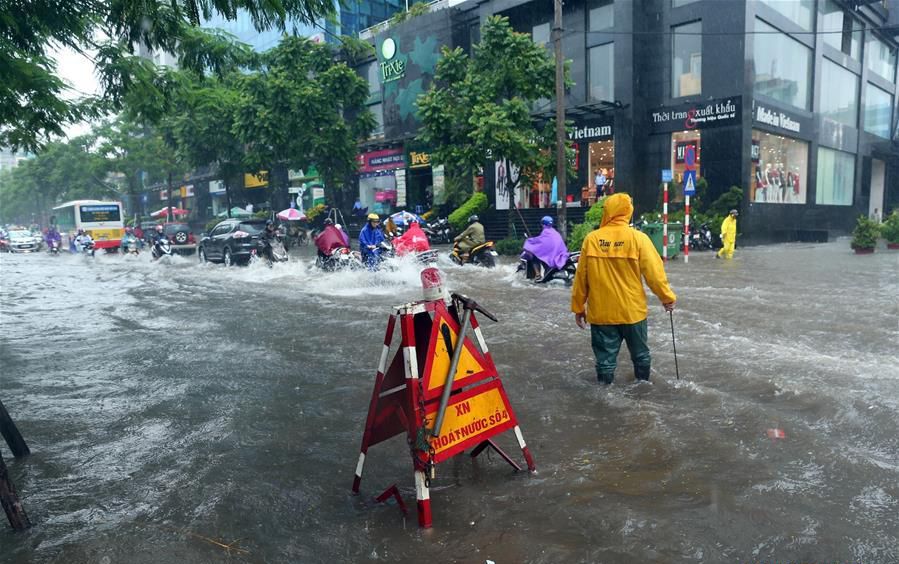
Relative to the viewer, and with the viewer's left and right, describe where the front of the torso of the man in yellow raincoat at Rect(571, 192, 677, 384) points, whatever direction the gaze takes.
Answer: facing away from the viewer

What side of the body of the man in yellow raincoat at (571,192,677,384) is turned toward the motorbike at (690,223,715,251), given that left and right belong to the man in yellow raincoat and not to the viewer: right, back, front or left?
front

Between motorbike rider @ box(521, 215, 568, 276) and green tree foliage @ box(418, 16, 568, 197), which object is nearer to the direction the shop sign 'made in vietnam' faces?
the motorbike rider

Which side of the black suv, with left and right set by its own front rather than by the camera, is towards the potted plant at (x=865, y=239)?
back

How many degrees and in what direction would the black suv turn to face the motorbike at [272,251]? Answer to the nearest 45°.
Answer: approximately 135° to its left

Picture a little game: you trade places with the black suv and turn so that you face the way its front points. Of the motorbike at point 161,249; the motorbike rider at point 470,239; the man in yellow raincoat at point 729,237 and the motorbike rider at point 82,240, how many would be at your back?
2

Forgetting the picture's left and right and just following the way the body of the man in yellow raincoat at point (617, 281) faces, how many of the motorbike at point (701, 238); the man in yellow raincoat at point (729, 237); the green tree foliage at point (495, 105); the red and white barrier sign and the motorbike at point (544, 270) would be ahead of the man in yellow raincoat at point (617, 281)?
4

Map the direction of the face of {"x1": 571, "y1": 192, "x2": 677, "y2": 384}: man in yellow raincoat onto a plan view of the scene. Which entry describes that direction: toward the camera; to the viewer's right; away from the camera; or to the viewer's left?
away from the camera

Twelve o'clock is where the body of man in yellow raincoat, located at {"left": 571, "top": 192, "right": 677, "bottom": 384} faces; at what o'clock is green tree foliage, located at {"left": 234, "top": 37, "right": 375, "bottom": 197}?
The green tree foliage is roughly at 11 o'clock from the man in yellow raincoat.

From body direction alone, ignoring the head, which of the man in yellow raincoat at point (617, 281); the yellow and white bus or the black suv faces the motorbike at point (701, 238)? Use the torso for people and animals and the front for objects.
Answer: the man in yellow raincoat

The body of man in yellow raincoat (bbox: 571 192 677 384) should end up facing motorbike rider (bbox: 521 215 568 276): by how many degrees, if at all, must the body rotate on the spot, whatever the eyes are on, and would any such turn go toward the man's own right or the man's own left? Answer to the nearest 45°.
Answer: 0° — they already face them

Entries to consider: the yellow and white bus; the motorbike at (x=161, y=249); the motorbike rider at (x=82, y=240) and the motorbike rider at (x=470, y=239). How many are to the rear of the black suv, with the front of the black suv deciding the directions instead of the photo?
1

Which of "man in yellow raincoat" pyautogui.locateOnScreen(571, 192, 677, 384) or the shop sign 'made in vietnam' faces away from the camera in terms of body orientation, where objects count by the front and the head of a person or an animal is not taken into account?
the man in yellow raincoat
